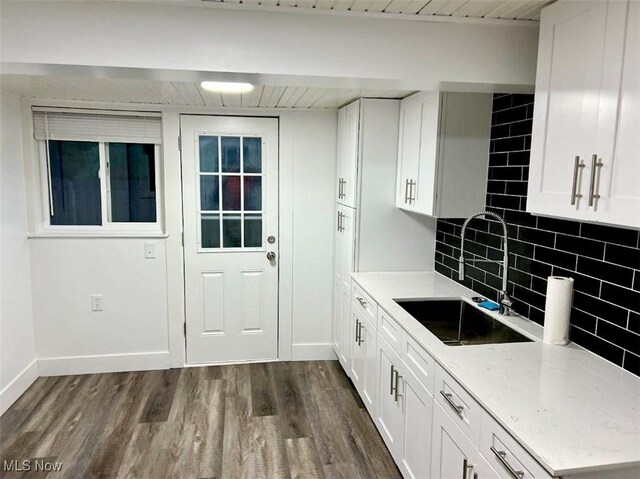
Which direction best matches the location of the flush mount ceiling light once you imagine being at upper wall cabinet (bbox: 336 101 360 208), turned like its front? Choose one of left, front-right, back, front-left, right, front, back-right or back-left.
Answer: front-left

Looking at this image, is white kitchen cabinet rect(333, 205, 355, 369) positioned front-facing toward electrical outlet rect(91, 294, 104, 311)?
yes

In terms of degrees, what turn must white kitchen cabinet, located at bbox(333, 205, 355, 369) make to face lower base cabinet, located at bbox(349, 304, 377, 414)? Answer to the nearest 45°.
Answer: approximately 90° to its left

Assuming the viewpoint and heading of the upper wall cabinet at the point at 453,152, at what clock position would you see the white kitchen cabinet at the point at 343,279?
The white kitchen cabinet is roughly at 3 o'clock from the upper wall cabinet.

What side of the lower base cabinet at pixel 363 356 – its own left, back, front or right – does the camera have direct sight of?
left

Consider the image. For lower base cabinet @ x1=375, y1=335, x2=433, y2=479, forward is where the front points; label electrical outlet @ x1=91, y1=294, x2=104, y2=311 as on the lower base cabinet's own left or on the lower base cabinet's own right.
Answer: on the lower base cabinet's own right

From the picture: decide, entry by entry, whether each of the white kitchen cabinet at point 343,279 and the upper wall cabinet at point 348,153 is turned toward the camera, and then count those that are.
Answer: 0

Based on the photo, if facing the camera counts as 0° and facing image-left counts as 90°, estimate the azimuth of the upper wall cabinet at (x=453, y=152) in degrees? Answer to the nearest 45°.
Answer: approximately 45°

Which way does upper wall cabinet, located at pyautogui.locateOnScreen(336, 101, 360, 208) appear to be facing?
to the viewer's left

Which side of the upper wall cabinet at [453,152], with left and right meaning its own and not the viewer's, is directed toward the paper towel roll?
left

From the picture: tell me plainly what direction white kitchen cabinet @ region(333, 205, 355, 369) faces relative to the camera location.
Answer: facing to the left of the viewer

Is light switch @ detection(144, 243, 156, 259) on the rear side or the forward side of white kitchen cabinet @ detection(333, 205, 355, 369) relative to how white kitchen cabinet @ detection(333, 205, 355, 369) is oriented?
on the forward side

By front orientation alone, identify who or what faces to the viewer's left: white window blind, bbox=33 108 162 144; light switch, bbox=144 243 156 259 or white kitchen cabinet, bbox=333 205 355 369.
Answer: the white kitchen cabinet
